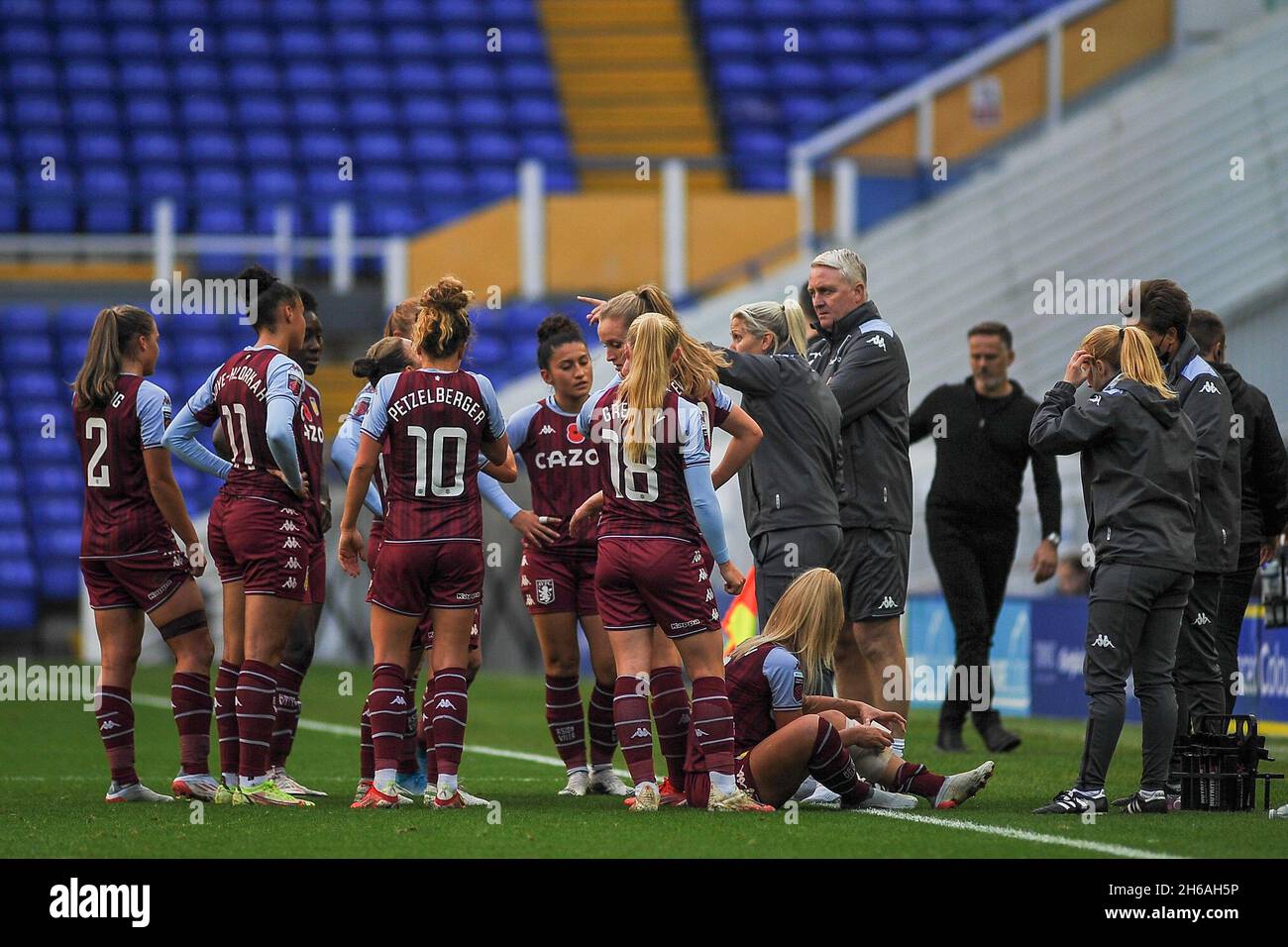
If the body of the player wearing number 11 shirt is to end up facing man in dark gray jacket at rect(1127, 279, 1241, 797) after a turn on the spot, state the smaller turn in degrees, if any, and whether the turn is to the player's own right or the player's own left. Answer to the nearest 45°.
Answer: approximately 45° to the player's own right

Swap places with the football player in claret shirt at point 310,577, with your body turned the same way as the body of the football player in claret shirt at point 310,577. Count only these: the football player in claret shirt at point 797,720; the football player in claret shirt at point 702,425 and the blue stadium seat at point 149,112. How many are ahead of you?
2

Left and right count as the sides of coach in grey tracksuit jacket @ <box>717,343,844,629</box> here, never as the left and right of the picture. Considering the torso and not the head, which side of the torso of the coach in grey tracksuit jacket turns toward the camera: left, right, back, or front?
left

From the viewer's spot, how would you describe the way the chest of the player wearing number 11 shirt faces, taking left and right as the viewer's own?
facing away from the viewer and to the right of the viewer

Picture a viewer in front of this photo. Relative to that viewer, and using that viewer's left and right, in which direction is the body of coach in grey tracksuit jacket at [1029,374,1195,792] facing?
facing away from the viewer and to the left of the viewer

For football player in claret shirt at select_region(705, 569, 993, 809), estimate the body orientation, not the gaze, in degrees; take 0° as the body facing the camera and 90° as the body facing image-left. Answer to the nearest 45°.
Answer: approximately 270°

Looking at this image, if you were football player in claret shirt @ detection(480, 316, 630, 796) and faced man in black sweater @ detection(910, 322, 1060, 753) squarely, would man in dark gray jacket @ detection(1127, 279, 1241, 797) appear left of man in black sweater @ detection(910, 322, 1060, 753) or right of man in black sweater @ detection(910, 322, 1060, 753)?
right

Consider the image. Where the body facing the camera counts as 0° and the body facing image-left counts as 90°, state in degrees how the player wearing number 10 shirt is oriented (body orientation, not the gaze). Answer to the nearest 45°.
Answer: approximately 180°

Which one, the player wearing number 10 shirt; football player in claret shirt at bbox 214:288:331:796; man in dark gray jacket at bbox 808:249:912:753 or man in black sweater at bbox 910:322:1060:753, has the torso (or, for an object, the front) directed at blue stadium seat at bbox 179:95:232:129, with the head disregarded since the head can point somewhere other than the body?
the player wearing number 10 shirt

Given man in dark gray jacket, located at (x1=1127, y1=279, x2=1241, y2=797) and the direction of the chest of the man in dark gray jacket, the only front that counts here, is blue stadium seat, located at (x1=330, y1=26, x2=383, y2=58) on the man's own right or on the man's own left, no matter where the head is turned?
on the man's own right

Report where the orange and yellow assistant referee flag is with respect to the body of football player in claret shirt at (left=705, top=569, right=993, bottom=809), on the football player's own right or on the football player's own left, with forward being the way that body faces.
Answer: on the football player's own left

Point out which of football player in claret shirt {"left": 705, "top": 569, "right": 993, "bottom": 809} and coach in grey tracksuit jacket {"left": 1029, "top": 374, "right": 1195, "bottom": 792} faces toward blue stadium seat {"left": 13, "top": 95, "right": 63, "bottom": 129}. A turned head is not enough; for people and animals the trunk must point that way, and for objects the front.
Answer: the coach in grey tracksuit jacket

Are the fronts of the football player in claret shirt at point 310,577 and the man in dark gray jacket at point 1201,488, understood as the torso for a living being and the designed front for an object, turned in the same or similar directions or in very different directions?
very different directions

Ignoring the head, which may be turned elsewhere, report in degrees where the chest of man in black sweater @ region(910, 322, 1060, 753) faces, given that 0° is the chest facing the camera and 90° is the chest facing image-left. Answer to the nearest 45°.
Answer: approximately 0°
